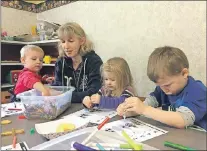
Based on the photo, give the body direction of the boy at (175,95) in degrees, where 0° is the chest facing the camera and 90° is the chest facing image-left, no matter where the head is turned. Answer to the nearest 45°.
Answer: approximately 45°

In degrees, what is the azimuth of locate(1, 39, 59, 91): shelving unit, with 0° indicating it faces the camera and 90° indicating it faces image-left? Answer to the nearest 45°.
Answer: approximately 0°

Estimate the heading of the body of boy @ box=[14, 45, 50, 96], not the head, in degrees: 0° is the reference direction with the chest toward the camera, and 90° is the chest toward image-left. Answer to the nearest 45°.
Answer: approximately 315°

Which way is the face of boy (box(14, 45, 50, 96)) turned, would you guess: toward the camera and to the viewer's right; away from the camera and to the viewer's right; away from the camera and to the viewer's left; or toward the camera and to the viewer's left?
toward the camera and to the viewer's right

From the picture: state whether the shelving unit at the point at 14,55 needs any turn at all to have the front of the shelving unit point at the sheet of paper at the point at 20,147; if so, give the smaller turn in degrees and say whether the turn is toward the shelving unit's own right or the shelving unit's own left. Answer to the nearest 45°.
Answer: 0° — it already faces it

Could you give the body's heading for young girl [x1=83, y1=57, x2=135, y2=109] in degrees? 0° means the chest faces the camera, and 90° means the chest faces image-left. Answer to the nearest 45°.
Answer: approximately 45°

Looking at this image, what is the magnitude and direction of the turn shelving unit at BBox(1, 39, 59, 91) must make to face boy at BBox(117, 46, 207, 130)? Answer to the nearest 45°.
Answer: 0° — it already faces them
